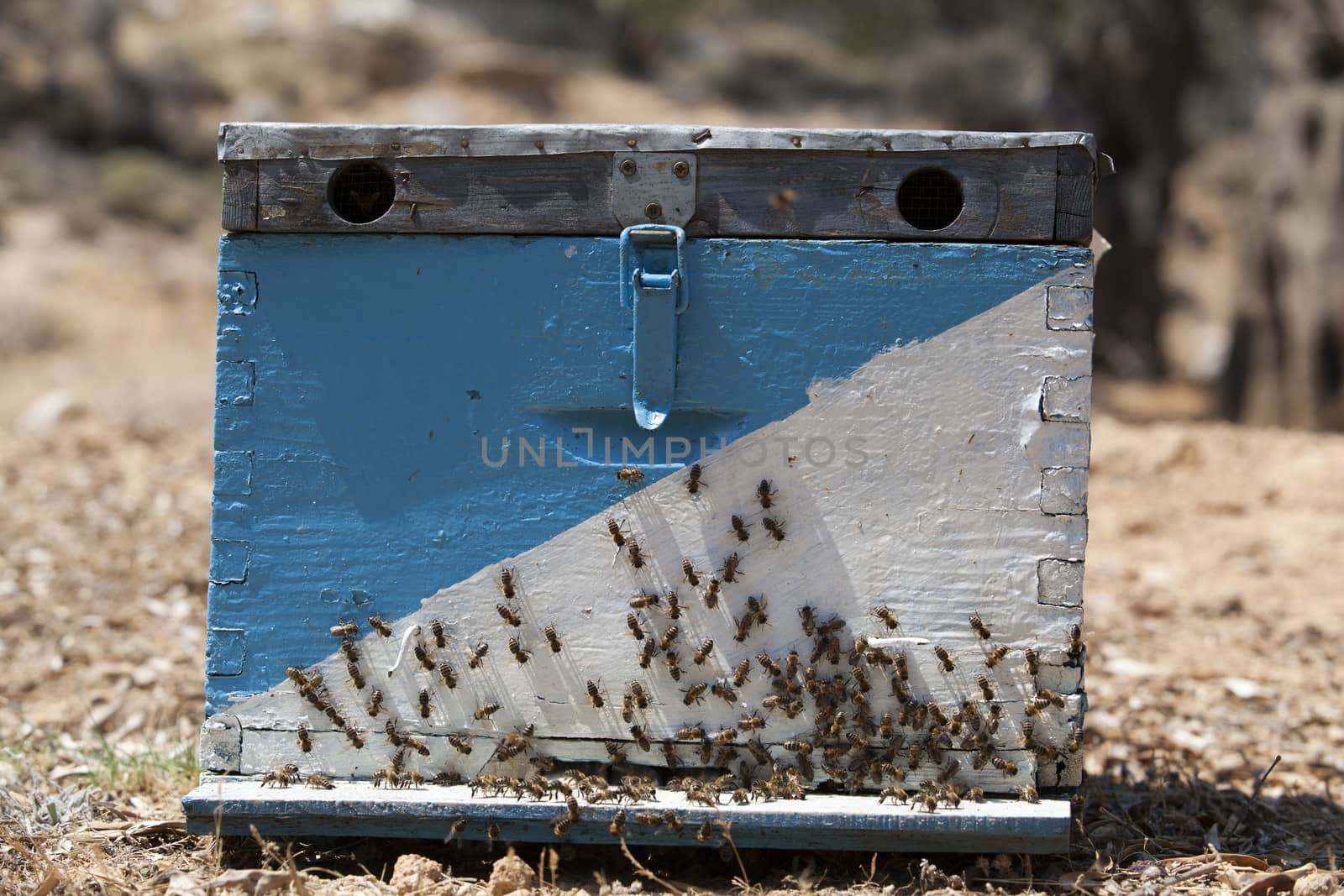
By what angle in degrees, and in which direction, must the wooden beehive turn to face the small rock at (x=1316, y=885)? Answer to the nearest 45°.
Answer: approximately 90° to its left

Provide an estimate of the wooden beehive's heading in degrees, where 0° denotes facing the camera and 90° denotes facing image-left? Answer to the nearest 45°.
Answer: approximately 0°
